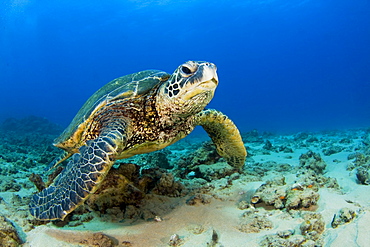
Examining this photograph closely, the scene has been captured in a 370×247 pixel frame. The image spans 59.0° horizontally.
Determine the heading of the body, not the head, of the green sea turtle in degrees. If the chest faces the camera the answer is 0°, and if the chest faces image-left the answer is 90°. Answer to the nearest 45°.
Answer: approximately 315°

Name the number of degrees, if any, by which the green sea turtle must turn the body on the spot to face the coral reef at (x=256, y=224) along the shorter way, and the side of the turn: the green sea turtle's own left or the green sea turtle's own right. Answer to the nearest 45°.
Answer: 0° — it already faces it

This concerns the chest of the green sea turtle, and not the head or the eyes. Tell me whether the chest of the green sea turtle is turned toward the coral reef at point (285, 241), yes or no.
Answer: yes

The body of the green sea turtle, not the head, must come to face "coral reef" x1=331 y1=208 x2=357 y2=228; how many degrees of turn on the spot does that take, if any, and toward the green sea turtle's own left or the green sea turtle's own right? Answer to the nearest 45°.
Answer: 0° — it already faces it
